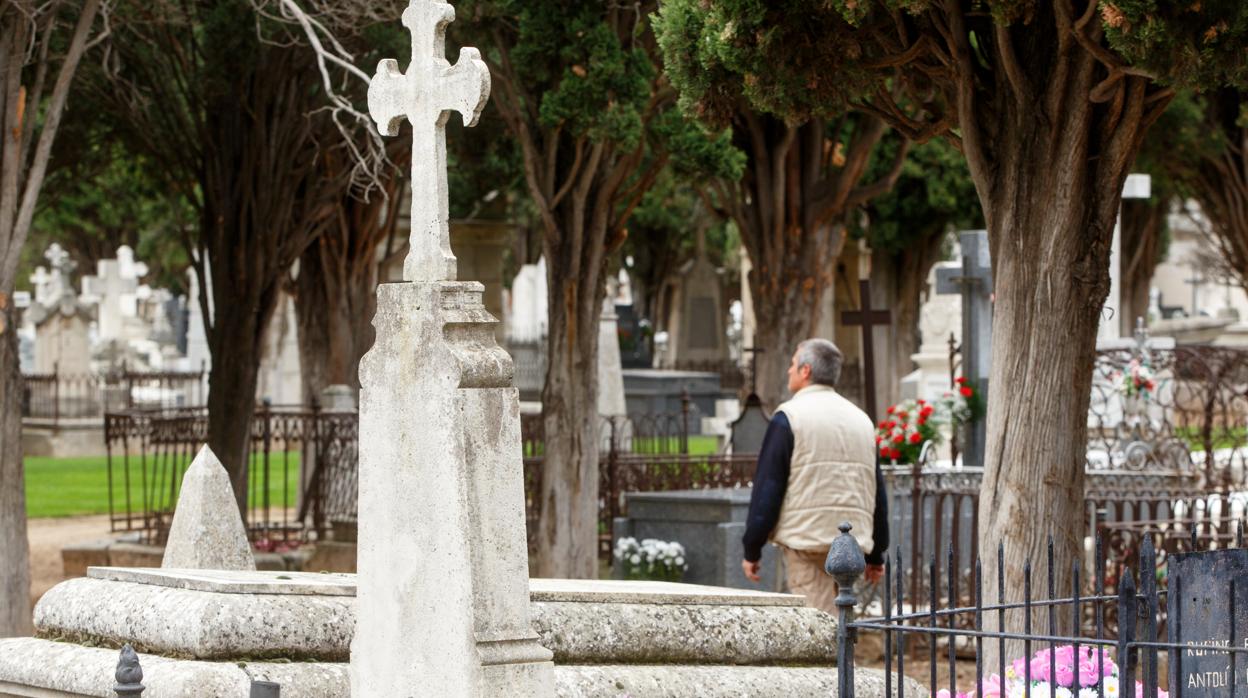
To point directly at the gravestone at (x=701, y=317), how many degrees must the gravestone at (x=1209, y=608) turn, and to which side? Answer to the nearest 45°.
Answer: approximately 180°

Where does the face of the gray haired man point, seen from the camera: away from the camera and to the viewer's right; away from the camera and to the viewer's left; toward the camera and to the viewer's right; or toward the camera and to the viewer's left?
away from the camera and to the viewer's left

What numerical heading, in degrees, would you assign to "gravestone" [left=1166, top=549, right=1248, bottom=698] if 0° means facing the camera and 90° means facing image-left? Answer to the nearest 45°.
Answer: approximately 0°

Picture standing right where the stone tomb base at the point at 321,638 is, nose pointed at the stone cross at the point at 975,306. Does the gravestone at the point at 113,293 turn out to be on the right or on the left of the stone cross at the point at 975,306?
left

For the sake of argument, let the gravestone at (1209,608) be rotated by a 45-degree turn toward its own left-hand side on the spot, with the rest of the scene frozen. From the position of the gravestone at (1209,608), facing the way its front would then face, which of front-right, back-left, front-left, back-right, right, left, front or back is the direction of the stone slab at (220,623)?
back-right

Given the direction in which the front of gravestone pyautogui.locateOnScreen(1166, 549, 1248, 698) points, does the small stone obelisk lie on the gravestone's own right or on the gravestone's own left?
on the gravestone's own right

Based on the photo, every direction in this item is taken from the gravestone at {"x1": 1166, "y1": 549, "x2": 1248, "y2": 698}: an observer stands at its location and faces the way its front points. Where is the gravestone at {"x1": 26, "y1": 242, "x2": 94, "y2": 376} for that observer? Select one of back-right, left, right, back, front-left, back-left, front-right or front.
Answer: back-right

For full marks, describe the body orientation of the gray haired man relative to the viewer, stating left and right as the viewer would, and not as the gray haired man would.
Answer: facing away from the viewer and to the left of the viewer

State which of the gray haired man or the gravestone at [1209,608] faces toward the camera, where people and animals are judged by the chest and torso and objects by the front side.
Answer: the gravestone

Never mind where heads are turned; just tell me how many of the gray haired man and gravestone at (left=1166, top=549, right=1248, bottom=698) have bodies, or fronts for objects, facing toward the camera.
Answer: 1
